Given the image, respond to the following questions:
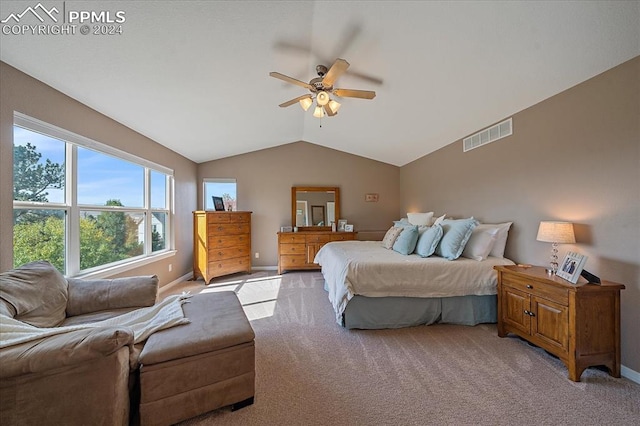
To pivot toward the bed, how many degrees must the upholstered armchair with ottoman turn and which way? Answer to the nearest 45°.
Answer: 0° — it already faces it

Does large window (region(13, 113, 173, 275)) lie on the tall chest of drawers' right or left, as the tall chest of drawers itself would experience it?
on its right

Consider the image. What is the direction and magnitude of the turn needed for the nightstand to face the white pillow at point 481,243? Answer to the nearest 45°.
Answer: approximately 90° to its right

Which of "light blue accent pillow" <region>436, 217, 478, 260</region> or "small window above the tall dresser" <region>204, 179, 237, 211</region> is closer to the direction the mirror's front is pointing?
the light blue accent pillow

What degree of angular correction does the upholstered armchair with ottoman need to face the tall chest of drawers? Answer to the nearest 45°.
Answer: approximately 45° to its left

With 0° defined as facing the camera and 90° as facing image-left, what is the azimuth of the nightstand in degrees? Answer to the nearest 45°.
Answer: approximately 45°

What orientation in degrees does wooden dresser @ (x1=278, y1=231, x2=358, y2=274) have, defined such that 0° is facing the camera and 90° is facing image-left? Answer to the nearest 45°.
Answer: approximately 0°

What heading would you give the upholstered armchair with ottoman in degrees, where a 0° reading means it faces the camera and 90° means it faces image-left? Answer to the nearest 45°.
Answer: approximately 270°

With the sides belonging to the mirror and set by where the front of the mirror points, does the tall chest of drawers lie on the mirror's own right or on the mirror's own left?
on the mirror's own right

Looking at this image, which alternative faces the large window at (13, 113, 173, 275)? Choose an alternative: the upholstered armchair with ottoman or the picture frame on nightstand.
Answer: the picture frame on nightstand
